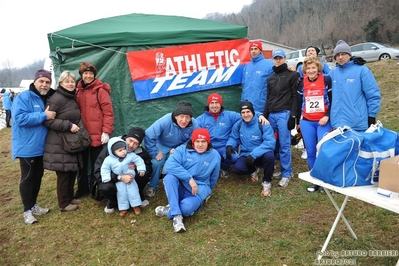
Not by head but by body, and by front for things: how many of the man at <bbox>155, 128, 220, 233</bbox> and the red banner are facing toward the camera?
2

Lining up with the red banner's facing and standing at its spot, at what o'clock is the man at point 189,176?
The man is roughly at 12 o'clock from the red banner.

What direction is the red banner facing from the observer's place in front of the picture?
facing the viewer

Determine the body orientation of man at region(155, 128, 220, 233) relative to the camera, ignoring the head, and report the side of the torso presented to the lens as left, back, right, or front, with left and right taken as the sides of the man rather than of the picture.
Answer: front

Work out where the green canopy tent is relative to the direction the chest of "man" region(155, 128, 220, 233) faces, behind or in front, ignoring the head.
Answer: behind

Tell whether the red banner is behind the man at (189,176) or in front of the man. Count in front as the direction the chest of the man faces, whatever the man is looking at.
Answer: behind

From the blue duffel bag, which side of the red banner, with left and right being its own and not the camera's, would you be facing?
front

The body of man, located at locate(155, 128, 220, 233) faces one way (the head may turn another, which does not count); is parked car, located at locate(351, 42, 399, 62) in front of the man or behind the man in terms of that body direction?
behind

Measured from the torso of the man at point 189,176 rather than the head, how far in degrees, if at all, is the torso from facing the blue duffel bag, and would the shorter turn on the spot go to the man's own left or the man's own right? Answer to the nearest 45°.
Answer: approximately 45° to the man's own left
